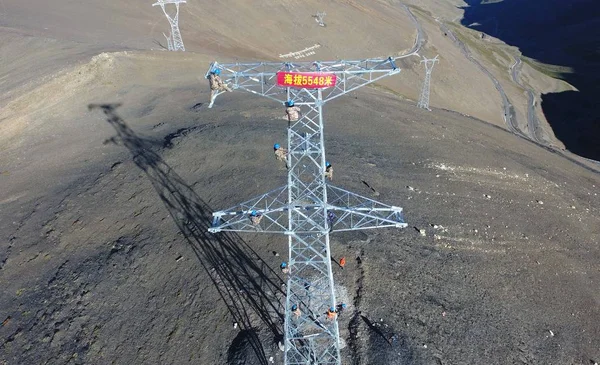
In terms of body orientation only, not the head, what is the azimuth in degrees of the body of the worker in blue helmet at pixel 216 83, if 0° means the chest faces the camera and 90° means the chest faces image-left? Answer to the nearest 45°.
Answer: approximately 270°
